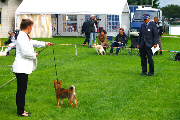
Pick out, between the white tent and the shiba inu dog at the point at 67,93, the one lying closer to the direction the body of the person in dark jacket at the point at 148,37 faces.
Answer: the shiba inu dog

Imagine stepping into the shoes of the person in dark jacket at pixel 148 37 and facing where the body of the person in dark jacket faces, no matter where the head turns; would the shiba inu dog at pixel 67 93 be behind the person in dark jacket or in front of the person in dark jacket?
in front

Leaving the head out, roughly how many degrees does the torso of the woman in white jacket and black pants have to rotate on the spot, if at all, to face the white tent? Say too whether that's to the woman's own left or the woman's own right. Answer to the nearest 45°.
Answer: approximately 90° to the woman's own left

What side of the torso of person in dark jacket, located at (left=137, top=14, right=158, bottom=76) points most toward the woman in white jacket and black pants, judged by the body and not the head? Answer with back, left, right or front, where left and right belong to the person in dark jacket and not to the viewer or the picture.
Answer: front

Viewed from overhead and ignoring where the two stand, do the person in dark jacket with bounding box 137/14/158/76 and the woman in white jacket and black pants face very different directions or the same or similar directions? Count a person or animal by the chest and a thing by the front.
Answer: very different directions

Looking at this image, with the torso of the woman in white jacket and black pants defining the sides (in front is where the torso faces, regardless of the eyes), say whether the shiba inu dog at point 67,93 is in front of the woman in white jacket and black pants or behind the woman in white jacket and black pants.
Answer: in front

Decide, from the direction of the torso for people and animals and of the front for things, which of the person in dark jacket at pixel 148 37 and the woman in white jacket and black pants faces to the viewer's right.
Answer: the woman in white jacket and black pants

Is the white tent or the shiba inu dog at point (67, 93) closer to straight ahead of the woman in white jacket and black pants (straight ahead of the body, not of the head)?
the shiba inu dog

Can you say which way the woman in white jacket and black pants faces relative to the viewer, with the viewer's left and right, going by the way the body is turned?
facing to the right of the viewer

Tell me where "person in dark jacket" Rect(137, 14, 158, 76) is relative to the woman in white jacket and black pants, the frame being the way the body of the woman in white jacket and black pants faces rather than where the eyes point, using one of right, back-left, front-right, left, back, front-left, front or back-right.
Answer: front-left

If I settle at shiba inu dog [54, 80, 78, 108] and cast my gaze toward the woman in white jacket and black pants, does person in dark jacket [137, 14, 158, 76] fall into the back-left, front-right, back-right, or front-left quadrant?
back-right

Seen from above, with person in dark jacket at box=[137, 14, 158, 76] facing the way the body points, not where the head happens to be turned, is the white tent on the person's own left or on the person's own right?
on the person's own right

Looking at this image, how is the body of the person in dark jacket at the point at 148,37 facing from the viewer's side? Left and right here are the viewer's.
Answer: facing the viewer and to the left of the viewer
